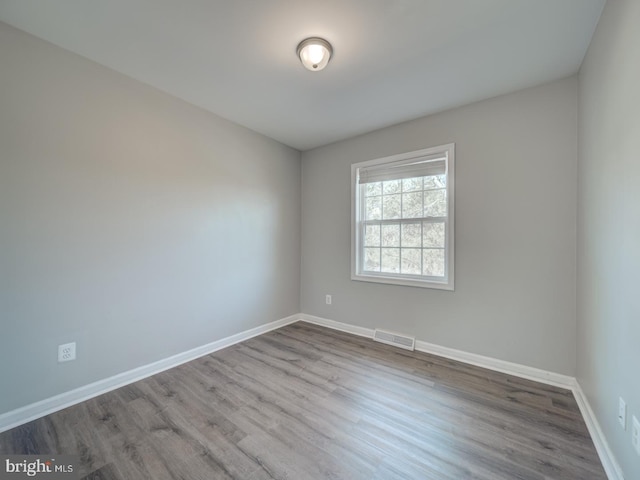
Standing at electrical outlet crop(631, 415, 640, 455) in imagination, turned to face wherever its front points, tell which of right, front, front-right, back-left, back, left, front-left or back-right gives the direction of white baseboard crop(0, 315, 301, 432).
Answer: front-left

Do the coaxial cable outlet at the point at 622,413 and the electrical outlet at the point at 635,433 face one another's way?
no

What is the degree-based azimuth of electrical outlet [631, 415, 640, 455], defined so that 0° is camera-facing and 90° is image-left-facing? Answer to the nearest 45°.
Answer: approximately 90°

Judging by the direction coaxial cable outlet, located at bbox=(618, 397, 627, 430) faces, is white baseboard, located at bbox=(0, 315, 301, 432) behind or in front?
in front

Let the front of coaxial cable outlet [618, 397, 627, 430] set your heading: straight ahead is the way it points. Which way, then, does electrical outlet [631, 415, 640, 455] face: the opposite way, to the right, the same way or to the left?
the same way

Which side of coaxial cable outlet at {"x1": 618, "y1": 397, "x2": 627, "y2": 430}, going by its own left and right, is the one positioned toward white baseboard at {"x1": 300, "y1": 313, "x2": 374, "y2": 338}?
front

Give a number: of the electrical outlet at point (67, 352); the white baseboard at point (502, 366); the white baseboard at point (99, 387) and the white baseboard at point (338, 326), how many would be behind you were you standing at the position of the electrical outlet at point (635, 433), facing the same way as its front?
0

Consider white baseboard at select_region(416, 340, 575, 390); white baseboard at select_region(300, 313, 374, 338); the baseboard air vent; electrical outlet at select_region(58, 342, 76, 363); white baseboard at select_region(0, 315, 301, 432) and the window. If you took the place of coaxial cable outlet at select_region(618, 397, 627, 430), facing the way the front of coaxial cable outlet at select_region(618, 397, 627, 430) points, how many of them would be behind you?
0

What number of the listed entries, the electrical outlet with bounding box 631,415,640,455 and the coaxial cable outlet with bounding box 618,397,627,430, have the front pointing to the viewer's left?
2

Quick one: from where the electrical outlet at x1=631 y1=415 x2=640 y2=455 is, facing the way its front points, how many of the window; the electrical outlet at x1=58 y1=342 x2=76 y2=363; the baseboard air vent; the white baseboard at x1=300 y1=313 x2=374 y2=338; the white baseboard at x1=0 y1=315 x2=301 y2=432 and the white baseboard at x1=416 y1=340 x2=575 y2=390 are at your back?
0

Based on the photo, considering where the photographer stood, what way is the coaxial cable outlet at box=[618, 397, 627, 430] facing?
facing to the left of the viewer

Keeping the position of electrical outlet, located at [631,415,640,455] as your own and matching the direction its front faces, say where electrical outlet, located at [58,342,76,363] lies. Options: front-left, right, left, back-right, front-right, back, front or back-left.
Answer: front-left
